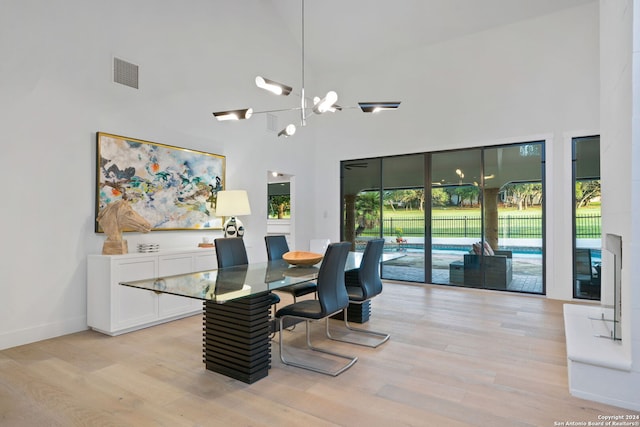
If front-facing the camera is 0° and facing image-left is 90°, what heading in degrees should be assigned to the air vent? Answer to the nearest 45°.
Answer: approximately 315°

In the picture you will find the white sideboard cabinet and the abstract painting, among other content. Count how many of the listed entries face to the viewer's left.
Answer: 0

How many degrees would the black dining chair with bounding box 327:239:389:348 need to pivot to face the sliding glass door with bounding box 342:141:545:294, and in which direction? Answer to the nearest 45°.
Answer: approximately 90° to its right

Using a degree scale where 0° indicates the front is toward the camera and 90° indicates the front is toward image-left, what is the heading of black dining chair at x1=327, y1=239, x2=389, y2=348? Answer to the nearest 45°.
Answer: approximately 135°

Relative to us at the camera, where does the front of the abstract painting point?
facing the viewer and to the right of the viewer

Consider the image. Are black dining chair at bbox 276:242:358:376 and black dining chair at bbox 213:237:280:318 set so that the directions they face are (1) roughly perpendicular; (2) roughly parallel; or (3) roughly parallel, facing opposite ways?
roughly parallel, facing opposite ways

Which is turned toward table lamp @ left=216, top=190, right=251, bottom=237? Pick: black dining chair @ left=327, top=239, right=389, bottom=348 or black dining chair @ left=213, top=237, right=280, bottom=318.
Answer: black dining chair @ left=327, top=239, right=389, bottom=348

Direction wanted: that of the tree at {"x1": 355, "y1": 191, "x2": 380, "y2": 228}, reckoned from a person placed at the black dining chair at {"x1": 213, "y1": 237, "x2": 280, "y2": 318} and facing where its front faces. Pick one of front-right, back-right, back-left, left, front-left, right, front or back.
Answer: left

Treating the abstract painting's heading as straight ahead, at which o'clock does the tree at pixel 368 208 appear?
The tree is roughly at 10 o'clock from the abstract painting.

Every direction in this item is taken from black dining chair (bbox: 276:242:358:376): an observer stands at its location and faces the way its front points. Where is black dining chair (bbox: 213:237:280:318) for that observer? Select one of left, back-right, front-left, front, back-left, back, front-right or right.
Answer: front

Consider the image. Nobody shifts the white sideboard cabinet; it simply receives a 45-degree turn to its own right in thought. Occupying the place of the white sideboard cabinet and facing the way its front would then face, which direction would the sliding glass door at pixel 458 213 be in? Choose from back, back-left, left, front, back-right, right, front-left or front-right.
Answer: left

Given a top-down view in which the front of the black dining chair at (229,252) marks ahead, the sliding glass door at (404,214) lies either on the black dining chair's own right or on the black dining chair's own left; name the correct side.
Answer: on the black dining chair's own left

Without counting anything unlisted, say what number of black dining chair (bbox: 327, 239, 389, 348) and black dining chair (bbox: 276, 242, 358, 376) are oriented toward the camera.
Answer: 0

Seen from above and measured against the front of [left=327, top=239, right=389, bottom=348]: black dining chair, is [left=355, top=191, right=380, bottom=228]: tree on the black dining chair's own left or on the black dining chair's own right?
on the black dining chair's own right

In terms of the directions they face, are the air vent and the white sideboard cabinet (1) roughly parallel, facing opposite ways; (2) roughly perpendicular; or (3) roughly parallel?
roughly parallel

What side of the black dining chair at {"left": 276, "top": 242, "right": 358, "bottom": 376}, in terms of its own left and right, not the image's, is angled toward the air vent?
front

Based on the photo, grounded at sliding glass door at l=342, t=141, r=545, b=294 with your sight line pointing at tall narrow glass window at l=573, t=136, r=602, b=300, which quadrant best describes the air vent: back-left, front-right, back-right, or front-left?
back-right

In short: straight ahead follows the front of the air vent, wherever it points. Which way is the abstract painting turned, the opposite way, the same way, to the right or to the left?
the same way

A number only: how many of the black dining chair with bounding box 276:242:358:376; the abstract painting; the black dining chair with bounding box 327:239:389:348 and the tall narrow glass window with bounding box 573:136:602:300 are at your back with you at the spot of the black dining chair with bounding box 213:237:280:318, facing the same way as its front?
1

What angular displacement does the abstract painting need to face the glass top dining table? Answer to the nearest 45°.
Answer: approximately 45° to its right
